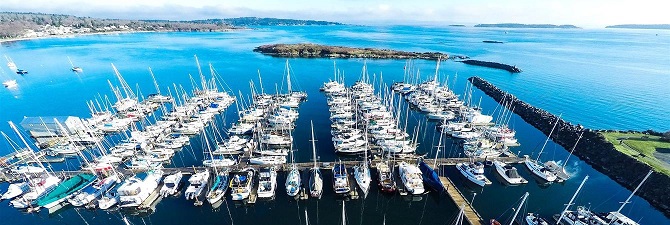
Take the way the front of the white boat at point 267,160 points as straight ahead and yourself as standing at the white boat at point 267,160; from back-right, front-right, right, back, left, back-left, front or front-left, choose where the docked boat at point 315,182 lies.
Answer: back-left

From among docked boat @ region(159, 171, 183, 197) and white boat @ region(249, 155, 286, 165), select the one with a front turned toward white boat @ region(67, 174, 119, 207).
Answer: white boat @ region(249, 155, 286, 165)

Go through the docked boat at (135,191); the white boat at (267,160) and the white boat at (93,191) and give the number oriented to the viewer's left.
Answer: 1

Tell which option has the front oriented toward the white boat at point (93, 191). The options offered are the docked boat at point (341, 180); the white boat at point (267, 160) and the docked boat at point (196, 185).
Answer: the white boat at point (267, 160)

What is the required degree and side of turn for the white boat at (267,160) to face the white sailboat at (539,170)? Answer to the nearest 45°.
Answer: approximately 180°

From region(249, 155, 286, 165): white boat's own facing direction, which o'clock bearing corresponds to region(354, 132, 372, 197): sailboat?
The sailboat is roughly at 7 o'clock from the white boat.

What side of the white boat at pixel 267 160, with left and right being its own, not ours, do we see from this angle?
left

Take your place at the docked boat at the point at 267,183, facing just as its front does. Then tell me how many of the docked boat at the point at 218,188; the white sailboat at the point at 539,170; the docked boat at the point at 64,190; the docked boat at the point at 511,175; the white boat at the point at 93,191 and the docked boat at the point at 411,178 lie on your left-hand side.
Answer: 3
